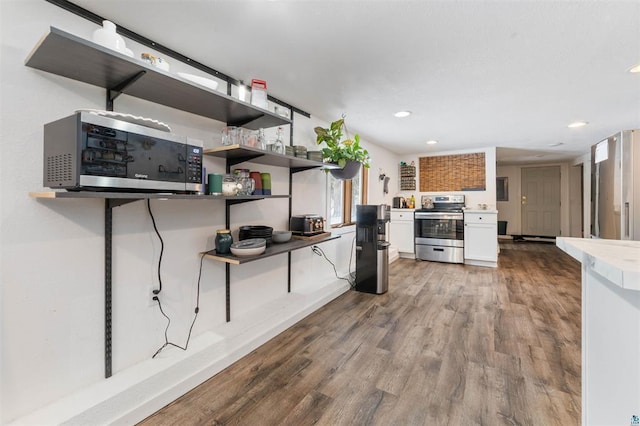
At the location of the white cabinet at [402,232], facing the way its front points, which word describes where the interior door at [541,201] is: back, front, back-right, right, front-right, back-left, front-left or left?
back-left

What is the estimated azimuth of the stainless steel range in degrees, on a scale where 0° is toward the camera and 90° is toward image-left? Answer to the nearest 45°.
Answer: approximately 0°

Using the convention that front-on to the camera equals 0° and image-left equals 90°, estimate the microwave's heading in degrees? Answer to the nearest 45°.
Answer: approximately 315°

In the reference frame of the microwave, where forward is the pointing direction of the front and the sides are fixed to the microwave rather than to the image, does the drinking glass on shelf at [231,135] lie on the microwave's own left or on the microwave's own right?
on the microwave's own left

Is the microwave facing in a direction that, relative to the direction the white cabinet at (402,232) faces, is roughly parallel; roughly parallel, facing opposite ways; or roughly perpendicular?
roughly perpendicular

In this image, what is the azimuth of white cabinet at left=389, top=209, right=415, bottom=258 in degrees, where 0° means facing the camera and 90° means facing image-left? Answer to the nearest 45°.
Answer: approximately 0°

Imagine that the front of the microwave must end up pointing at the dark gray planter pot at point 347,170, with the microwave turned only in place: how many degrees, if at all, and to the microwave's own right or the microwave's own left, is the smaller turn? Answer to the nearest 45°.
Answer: approximately 45° to the microwave's own left

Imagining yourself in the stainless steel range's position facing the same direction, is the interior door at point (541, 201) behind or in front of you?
behind

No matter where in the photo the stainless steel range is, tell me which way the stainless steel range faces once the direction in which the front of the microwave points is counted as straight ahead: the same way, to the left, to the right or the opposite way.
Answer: to the right

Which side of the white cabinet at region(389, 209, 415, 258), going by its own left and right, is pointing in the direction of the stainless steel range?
left

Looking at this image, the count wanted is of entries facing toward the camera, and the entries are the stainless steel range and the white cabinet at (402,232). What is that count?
2
